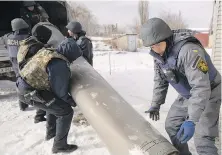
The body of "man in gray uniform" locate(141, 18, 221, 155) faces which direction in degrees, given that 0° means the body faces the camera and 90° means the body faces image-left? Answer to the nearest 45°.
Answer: approximately 45°

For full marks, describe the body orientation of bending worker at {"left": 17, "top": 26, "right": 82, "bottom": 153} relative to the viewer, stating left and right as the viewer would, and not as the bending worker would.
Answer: facing away from the viewer and to the right of the viewer

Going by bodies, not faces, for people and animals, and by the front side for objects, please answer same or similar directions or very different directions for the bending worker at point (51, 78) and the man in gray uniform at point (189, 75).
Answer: very different directions

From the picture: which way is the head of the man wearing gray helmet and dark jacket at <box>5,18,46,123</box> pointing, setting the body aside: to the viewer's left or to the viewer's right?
to the viewer's right

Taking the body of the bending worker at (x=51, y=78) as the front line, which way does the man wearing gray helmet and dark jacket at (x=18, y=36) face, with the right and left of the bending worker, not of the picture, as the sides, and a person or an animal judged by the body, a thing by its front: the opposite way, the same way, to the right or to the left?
to the left

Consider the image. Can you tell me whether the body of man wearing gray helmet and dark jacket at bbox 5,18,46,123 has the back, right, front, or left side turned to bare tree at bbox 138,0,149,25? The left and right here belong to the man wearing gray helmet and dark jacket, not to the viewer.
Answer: front

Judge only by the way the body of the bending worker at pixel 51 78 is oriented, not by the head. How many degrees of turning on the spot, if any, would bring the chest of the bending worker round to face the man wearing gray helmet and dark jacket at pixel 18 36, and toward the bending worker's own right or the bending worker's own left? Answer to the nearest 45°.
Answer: approximately 45° to the bending worker's own left

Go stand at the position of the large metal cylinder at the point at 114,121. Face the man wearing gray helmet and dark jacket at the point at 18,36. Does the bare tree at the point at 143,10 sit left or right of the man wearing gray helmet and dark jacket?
right

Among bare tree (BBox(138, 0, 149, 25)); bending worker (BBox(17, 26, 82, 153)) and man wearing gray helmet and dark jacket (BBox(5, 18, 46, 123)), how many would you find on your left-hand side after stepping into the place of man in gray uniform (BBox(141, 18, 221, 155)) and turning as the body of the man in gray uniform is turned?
0

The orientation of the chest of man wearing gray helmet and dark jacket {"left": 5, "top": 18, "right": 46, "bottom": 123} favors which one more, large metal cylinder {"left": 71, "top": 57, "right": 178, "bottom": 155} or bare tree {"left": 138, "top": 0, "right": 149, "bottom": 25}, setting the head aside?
the bare tree
